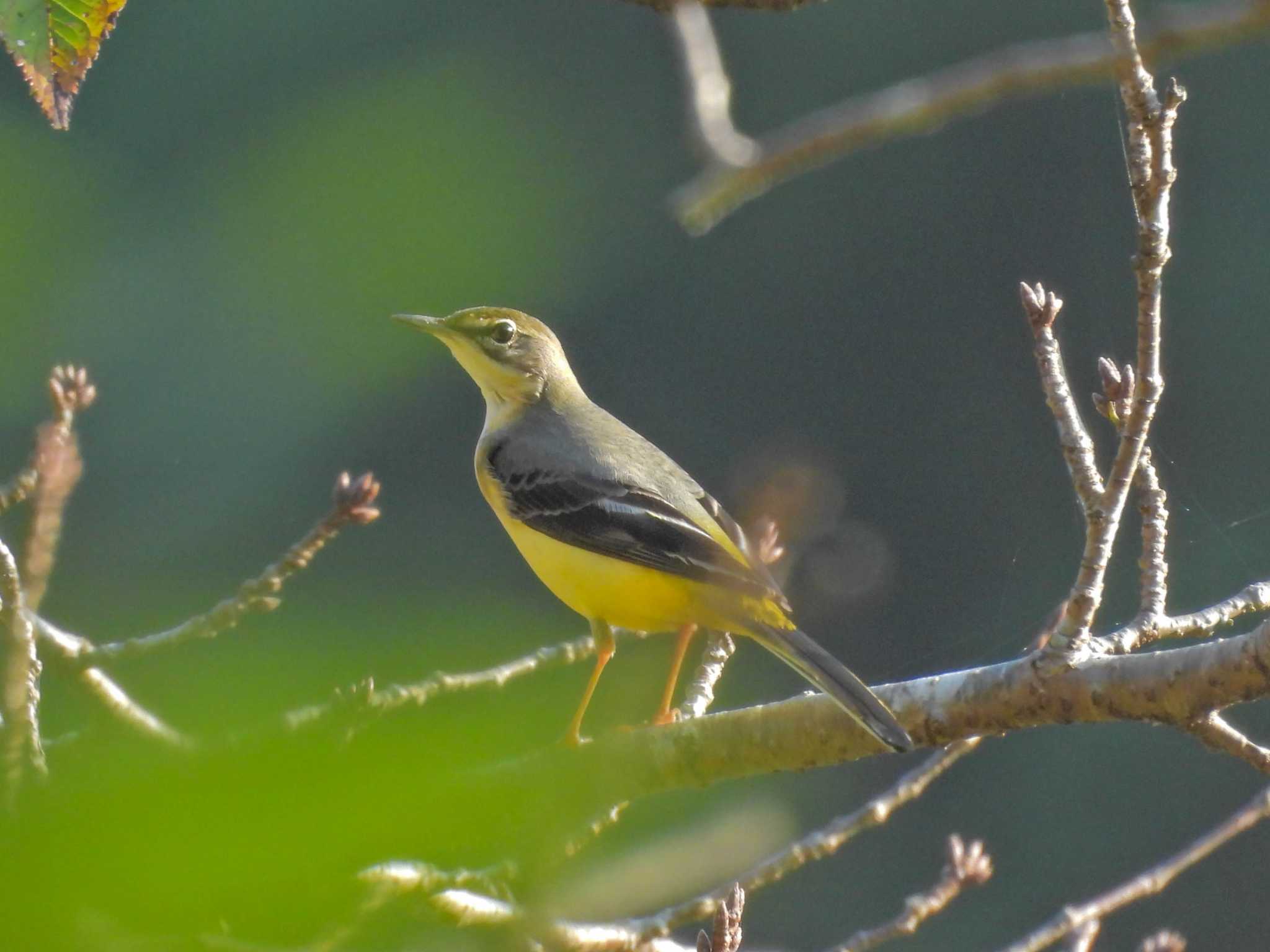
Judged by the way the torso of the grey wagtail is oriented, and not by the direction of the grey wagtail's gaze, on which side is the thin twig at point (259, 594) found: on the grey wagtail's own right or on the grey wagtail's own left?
on the grey wagtail's own left

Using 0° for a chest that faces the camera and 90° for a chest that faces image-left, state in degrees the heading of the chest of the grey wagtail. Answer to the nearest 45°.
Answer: approximately 90°

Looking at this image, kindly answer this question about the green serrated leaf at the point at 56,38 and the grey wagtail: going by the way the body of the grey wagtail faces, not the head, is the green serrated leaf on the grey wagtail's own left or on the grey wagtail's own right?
on the grey wagtail's own left

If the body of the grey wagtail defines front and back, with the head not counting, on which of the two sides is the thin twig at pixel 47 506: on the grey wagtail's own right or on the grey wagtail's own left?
on the grey wagtail's own left

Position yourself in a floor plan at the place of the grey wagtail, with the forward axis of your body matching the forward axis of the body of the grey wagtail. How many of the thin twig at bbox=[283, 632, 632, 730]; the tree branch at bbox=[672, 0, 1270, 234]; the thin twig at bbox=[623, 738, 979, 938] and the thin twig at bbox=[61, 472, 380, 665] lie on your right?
0

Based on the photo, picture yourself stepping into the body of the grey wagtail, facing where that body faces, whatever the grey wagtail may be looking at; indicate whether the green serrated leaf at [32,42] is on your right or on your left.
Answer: on your left

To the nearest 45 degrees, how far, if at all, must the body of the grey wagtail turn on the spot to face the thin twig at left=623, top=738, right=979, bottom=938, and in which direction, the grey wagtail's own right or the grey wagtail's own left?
approximately 180°
